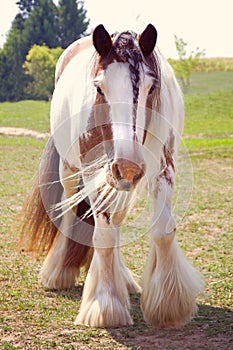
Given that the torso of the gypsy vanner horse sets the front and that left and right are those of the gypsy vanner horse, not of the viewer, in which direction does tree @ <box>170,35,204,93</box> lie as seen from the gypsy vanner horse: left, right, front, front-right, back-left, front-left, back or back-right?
back

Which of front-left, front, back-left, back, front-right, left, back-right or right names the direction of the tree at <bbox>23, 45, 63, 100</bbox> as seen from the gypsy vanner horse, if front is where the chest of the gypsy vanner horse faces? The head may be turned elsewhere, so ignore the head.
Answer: back

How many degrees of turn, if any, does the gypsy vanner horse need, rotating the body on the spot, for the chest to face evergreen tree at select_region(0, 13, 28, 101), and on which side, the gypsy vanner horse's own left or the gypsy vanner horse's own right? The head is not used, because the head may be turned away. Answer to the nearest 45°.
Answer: approximately 180°

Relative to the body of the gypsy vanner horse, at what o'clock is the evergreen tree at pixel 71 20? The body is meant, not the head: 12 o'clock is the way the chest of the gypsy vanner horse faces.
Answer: The evergreen tree is roughly at 6 o'clock from the gypsy vanner horse.

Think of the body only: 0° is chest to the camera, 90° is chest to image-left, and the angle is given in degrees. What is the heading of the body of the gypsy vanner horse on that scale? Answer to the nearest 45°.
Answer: approximately 0°

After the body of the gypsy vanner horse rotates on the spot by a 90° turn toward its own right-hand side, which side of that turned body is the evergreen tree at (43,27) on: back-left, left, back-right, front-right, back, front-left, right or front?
right
